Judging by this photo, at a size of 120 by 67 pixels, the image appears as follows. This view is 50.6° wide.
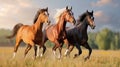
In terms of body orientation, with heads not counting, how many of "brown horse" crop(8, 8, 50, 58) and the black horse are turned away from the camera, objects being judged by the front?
0

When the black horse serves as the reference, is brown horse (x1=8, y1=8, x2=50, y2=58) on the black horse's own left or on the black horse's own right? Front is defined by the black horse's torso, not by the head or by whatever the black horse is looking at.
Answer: on the black horse's own right

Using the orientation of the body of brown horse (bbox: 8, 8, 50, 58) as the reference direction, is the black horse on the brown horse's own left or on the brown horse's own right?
on the brown horse's own left

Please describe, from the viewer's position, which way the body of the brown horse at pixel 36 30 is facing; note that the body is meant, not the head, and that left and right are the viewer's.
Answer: facing the viewer and to the right of the viewer
